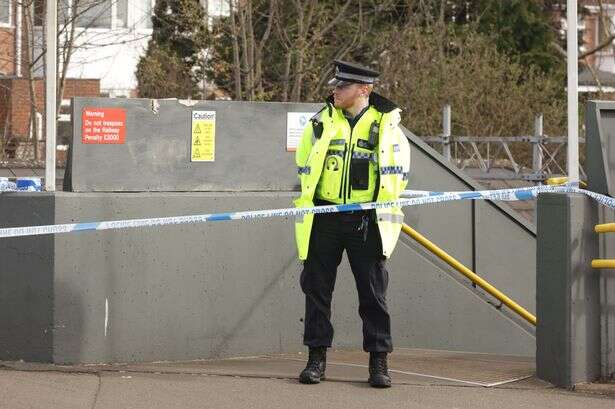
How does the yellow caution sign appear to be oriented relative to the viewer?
toward the camera

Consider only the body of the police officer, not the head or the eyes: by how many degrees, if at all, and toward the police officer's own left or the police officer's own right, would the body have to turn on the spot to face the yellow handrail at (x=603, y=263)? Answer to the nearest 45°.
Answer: approximately 90° to the police officer's own left

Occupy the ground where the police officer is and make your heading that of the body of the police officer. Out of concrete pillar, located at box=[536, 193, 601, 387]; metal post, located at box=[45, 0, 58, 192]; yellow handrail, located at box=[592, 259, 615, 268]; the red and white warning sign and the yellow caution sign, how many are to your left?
2

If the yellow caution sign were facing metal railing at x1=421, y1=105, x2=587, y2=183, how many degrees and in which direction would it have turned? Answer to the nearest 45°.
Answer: approximately 135° to its left

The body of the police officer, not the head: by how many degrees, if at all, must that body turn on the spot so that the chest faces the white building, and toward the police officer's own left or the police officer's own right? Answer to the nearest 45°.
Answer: approximately 180°

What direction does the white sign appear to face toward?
toward the camera

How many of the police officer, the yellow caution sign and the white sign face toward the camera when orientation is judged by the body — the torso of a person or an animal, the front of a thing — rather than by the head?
3

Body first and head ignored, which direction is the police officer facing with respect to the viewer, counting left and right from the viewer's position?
facing the viewer

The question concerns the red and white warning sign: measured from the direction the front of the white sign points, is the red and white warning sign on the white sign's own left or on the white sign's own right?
on the white sign's own right
